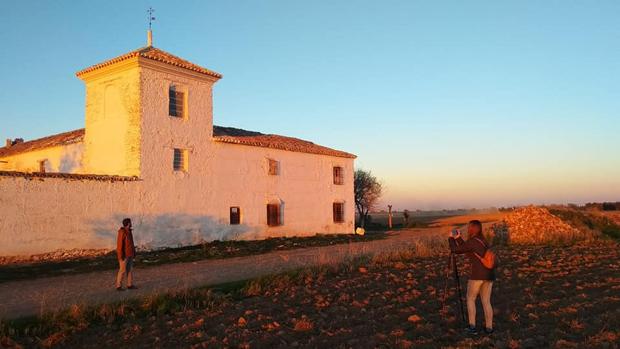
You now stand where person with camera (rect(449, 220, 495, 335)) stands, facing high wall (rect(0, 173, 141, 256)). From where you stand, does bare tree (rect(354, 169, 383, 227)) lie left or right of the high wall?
right

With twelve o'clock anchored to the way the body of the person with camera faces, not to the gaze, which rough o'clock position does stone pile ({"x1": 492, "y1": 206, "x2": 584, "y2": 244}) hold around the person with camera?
The stone pile is roughly at 2 o'clock from the person with camera.

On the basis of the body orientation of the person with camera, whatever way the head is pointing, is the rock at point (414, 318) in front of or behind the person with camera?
in front

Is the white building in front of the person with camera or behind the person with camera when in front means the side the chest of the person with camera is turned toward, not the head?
in front

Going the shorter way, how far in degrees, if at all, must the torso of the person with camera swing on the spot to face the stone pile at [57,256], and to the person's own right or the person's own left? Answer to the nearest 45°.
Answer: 0° — they already face it

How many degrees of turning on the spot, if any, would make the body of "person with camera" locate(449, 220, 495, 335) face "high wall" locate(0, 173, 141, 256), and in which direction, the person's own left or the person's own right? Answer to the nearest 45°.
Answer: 0° — they already face it

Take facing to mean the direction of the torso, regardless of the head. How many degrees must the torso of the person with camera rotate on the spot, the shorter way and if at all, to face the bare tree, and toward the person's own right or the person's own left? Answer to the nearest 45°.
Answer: approximately 45° to the person's own right

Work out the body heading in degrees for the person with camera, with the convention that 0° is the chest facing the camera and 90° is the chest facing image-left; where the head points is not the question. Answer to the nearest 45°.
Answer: approximately 135°
